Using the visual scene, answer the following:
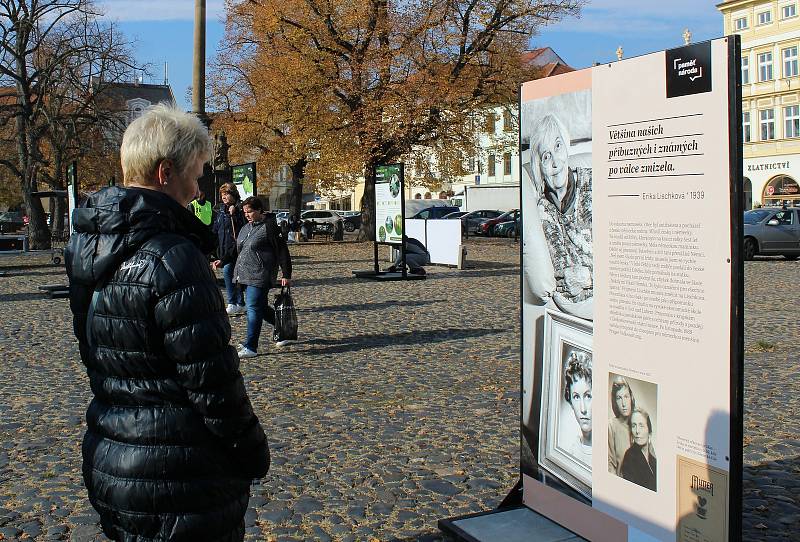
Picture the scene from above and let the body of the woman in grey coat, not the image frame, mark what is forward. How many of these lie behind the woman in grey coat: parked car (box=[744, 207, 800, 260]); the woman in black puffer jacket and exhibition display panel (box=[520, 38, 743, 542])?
1

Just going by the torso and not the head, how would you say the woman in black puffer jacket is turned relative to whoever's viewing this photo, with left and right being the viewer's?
facing away from the viewer and to the right of the viewer

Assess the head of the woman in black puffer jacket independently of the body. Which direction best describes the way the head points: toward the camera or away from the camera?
away from the camera

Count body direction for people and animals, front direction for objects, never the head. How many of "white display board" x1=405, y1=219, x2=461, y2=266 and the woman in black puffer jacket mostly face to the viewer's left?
0

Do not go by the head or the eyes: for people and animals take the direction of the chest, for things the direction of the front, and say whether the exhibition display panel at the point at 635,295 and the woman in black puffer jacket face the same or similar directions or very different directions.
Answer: very different directions

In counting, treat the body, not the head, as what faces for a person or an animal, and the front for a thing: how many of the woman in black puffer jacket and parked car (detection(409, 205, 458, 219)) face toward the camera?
0

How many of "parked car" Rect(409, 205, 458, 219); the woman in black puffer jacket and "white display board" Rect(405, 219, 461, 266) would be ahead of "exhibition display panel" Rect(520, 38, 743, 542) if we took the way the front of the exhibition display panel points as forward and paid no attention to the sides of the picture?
1
